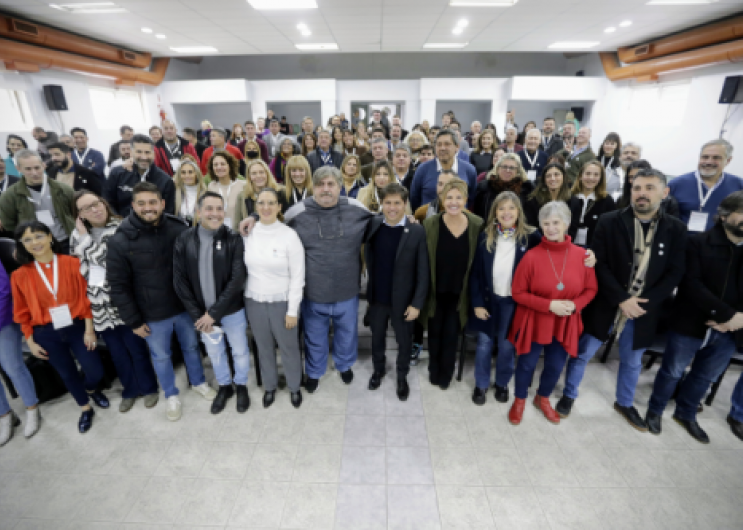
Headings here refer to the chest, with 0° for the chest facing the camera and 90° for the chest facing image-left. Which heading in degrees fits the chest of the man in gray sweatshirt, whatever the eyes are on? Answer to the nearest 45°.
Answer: approximately 0°

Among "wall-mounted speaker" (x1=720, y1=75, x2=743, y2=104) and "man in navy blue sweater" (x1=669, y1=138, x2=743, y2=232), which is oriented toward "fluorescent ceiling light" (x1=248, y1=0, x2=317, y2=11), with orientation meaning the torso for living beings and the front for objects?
the wall-mounted speaker

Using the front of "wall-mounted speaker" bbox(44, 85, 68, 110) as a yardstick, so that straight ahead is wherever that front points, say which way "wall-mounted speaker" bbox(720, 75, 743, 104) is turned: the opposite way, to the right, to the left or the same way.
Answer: the opposite way

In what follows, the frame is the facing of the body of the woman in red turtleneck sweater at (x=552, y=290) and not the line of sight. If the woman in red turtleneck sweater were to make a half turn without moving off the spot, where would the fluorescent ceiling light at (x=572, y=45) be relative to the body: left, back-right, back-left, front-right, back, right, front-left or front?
front

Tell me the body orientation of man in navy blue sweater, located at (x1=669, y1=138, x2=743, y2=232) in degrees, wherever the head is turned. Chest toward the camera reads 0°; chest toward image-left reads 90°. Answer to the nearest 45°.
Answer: approximately 0°

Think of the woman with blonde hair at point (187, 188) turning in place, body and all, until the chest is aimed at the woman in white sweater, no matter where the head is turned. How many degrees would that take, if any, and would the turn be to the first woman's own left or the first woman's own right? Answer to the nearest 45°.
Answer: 0° — they already face them

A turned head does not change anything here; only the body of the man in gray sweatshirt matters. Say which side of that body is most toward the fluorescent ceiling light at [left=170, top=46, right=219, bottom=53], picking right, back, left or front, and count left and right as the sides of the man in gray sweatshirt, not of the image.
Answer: back

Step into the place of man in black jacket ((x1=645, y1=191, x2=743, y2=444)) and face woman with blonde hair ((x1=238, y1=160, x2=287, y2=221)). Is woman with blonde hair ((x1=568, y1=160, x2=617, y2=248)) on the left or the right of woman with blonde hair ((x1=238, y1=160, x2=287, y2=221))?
right
